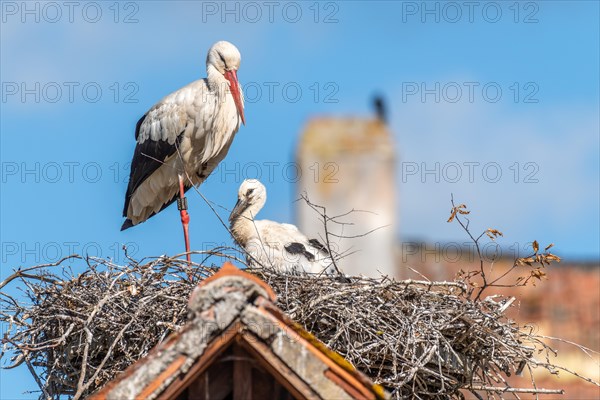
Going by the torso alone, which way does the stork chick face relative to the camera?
to the viewer's left

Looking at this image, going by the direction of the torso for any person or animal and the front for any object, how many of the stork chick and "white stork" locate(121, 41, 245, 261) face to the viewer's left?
1
